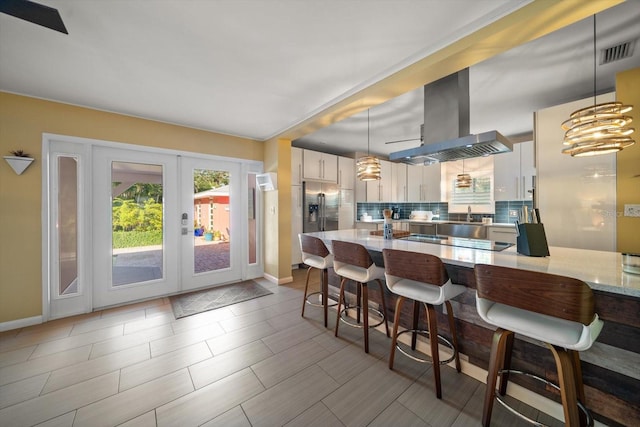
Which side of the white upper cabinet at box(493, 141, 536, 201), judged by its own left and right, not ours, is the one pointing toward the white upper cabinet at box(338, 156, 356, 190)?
right

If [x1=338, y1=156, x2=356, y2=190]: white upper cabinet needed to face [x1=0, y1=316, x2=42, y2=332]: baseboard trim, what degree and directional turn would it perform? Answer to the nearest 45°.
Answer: approximately 90° to its right

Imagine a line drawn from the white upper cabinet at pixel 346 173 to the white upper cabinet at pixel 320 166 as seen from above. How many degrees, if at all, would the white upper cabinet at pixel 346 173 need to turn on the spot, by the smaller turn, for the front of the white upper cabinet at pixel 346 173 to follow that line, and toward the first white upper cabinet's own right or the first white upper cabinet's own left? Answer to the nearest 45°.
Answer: approximately 90° to the first white upper cabinet's own right

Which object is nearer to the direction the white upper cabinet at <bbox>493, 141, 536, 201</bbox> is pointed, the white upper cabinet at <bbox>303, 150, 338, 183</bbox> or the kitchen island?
the kitchen island

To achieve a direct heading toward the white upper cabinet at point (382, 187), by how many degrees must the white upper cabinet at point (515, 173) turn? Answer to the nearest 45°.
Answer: approximately 90° to its right

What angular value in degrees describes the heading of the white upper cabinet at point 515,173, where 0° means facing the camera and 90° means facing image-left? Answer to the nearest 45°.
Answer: approximately 0°

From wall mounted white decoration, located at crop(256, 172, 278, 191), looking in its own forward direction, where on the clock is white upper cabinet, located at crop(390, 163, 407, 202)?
The white upper cabinet is roughly at 7 o'clock from the wall mounted white decoration.

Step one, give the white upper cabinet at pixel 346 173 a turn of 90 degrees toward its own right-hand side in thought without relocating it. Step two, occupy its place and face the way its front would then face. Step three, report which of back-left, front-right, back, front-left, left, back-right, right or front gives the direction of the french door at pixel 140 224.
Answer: front

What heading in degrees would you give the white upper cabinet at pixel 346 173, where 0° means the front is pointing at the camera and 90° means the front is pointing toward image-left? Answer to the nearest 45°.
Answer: approximately 315°

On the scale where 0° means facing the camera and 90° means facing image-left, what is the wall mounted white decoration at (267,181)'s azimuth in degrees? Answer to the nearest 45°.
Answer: approximately 45°
